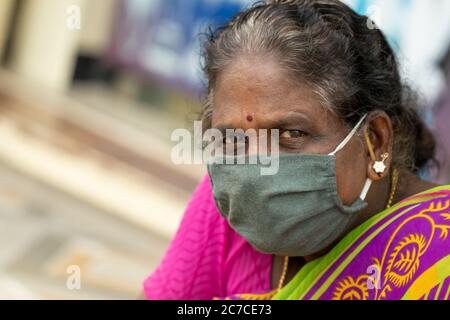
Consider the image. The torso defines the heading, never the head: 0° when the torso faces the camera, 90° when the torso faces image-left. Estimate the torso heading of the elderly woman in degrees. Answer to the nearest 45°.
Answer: approximately 45°
